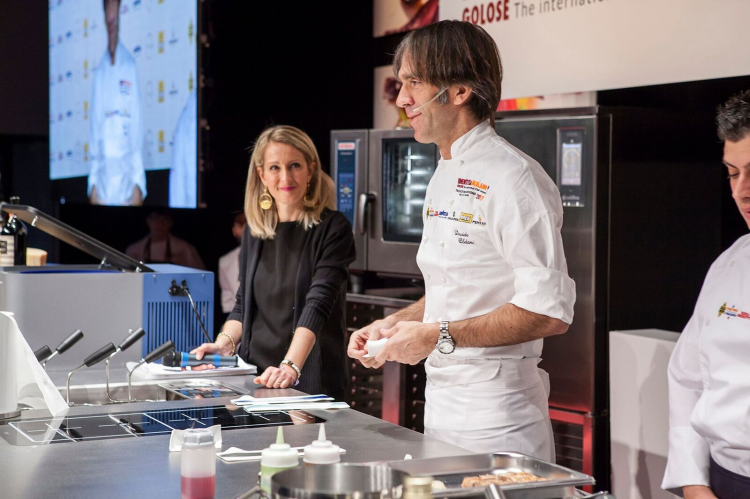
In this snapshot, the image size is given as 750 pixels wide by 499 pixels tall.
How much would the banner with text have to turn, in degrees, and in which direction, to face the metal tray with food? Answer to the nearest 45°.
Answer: approximately 45° to its left

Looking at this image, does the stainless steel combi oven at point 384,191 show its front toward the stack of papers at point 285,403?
yes

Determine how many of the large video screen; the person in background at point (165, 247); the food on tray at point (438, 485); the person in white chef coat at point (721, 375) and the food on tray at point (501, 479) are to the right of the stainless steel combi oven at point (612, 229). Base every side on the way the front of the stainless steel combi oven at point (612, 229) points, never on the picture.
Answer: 2

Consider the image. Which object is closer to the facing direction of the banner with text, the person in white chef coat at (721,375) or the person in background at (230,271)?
the person in white chef coat

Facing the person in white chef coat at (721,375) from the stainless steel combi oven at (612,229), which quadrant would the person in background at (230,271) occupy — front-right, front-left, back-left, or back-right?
back-right

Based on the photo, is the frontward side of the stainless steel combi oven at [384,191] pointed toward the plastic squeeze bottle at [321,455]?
yes

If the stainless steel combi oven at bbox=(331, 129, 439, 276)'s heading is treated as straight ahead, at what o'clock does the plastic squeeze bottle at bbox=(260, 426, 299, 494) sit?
The plastic squeeze bottle is roughly at 12 o'clock from the stainless steel combi oven.

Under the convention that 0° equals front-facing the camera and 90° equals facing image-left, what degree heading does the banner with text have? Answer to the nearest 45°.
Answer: approximately 45°

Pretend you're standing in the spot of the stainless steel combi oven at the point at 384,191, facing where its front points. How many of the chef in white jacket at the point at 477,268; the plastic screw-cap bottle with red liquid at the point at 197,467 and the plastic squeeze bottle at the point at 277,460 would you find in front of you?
3

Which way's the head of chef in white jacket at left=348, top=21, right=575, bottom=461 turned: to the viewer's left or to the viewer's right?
to the viewer's left
